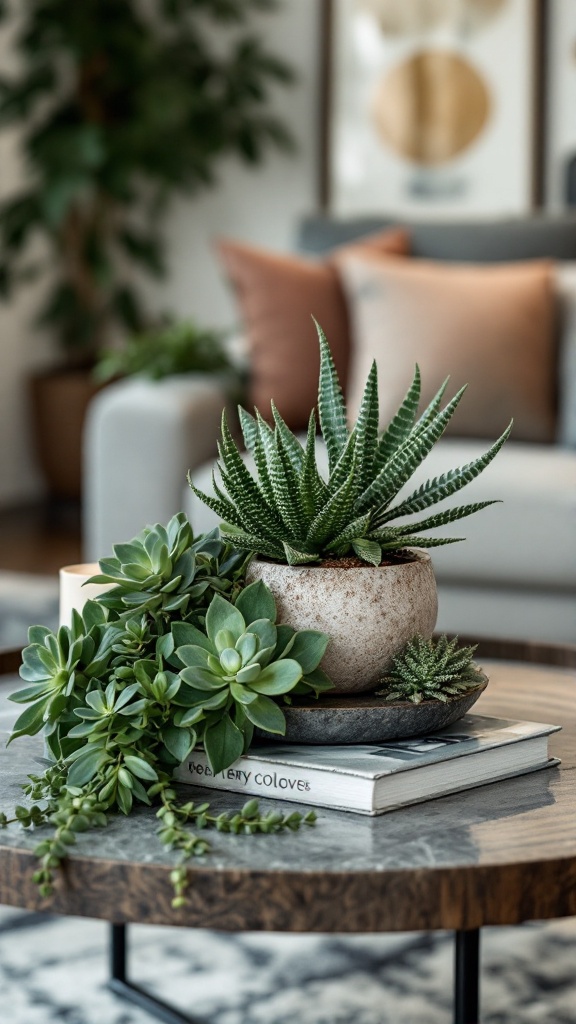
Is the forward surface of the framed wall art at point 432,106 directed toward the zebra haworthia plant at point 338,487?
yes

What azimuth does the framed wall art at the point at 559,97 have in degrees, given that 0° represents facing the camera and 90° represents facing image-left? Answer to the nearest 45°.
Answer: approximately 0°

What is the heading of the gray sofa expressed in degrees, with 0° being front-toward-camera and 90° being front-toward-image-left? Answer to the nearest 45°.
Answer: approximately 0°

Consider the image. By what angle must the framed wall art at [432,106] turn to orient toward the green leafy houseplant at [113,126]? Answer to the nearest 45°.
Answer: approximately 90° to its right

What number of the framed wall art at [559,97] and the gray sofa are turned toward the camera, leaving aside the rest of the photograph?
2

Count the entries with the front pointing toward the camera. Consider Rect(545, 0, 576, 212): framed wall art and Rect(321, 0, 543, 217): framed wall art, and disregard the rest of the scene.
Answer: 2

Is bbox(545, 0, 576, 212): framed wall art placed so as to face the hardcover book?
yes
